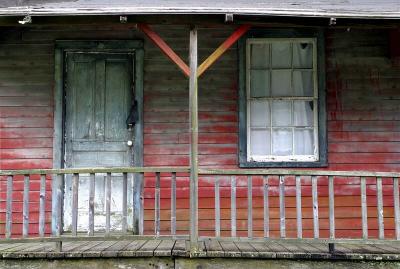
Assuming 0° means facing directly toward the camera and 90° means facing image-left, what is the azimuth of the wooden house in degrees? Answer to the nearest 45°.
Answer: approximately 0°
